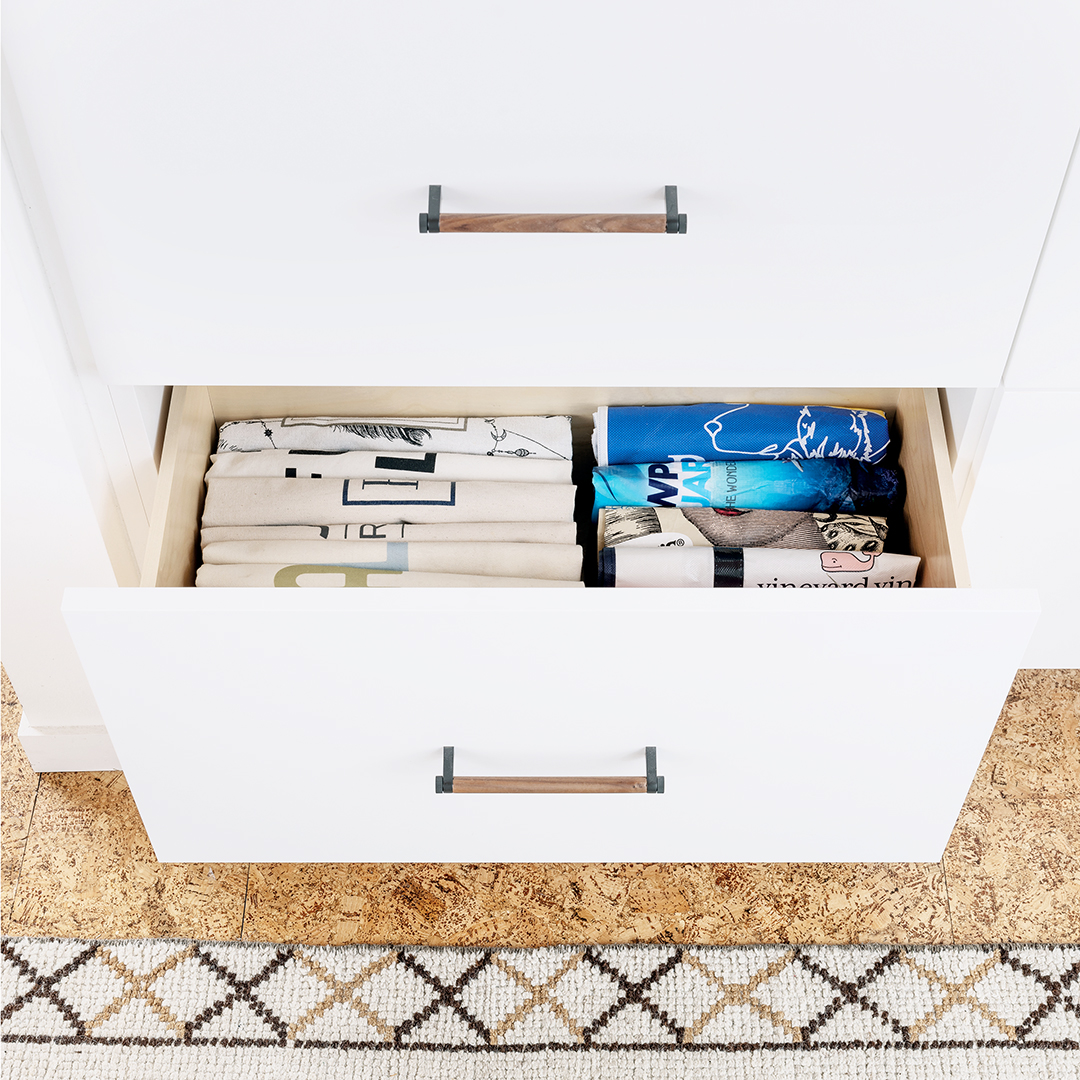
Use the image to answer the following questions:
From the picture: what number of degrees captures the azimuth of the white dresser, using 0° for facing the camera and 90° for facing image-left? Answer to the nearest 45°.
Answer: approximately 0°

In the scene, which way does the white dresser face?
toward the camera
